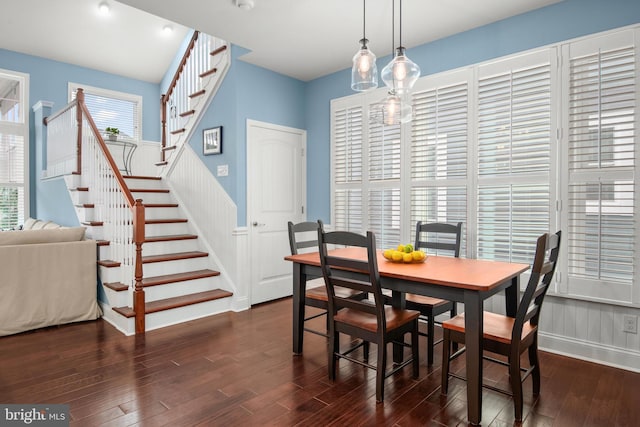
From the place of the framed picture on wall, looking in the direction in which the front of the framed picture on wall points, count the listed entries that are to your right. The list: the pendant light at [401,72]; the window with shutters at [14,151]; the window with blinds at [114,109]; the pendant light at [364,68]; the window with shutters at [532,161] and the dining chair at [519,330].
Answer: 2

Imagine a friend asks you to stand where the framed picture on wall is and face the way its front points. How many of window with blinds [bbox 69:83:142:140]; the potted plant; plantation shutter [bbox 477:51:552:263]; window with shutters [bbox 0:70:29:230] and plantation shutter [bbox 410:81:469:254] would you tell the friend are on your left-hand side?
2

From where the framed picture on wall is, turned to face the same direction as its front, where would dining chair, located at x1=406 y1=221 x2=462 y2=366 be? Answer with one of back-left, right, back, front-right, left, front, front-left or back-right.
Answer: left

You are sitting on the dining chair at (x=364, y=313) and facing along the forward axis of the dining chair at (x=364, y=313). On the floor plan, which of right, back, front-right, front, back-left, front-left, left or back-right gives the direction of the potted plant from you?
left

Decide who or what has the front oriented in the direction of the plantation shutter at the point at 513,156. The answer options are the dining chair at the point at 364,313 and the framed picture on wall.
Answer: the dining chair

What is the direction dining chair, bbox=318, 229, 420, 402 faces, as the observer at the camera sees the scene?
facing away from the viewer and to the right of the viewer

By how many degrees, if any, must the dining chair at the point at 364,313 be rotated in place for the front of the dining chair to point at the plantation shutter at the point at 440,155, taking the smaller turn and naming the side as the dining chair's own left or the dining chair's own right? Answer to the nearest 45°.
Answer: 0° — it already faces it

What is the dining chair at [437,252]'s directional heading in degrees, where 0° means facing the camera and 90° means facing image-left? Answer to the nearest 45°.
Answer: approximately 45°

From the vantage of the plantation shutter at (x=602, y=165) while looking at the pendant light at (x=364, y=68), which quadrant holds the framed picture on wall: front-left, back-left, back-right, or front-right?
front-right

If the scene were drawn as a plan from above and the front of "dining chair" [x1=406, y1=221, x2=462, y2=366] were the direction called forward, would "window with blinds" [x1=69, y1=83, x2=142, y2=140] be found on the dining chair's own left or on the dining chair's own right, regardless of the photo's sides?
on the dining chair's own right

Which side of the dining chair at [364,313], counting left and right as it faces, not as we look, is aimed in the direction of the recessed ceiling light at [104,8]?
left

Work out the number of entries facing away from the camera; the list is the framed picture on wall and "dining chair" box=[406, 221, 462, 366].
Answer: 0

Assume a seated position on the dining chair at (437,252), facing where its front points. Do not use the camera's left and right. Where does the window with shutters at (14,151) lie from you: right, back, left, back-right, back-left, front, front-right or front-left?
front-right

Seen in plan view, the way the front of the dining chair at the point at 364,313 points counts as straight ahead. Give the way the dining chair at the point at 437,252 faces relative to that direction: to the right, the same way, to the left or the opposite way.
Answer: the opposite way

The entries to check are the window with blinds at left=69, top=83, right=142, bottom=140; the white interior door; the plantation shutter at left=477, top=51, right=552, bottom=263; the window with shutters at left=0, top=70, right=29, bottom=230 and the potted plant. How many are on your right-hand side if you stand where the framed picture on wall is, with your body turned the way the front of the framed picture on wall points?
3

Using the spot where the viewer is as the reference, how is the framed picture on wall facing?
facing the viewer and to the left of the viewer
